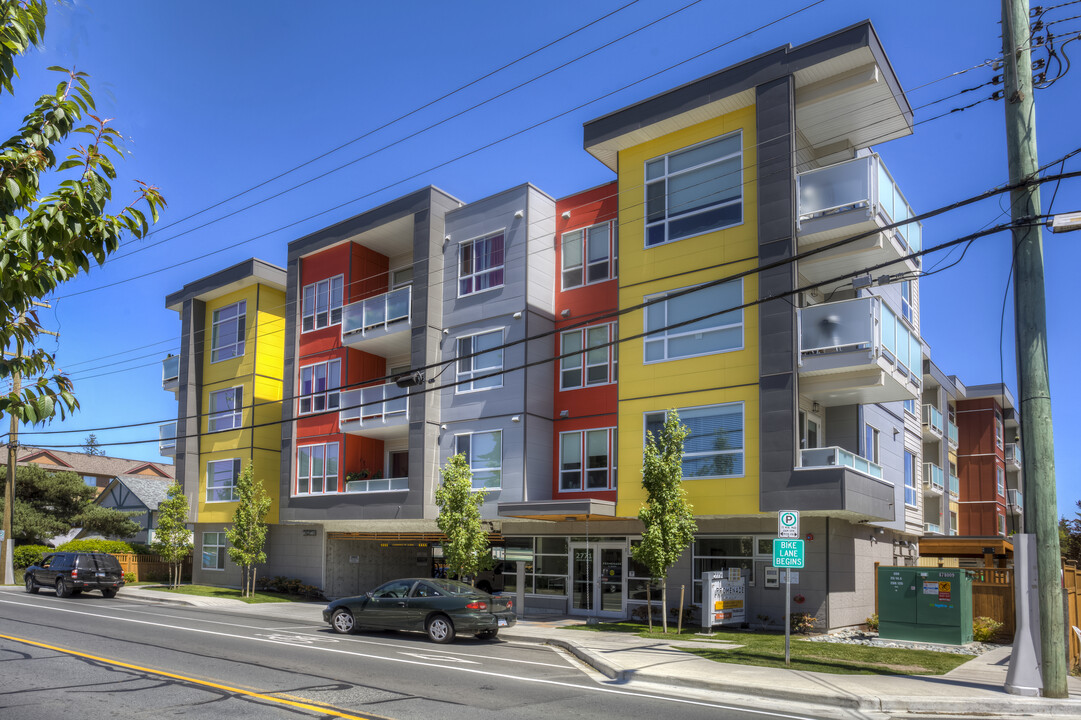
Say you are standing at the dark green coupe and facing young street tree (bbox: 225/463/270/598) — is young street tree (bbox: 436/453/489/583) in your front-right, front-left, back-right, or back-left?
front-right

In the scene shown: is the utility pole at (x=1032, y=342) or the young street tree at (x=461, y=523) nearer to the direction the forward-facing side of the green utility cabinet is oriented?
the utility pole

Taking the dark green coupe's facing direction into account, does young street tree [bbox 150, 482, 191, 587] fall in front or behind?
in front

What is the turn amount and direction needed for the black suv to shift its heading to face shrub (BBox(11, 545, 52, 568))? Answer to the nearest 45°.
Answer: approximately 45° to its right

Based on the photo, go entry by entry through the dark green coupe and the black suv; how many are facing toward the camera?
0

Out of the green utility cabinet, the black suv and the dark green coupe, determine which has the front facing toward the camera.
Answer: the green utility cabinet

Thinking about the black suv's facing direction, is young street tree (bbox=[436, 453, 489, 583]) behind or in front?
behind

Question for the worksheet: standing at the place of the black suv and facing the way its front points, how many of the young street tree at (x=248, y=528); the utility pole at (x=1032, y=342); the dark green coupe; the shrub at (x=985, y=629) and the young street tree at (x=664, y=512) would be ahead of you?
0

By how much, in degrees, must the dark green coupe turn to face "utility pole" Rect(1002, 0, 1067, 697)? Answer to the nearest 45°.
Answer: approximately 180°

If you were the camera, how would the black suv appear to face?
facing away from the viewer and to the left of the viewer

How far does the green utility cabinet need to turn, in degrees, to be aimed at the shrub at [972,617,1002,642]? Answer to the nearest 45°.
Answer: approximately 135° to its left

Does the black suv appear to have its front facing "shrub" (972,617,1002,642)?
no

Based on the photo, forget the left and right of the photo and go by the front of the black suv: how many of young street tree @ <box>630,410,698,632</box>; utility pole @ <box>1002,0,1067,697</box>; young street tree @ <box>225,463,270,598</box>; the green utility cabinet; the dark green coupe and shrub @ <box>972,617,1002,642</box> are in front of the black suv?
0

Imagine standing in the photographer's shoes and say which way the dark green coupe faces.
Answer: facing away from the viewer and to the left of the viewer

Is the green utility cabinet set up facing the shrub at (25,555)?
no

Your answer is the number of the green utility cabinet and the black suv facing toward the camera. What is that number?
1

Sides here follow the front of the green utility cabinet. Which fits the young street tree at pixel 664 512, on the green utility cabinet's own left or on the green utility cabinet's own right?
on the green utility cabinet's own right

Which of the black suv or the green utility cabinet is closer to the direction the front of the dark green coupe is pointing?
the black suv

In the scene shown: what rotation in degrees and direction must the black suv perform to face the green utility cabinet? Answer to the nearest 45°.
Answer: approximately 180°

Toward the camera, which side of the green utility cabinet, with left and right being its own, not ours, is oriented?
front
